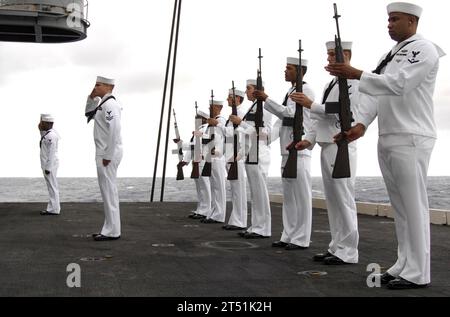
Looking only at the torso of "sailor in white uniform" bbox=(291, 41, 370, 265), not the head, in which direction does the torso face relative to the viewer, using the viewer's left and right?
facing to the left of the viewer

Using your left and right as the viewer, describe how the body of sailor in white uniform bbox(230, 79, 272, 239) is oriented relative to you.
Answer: facing to the left of the viewer

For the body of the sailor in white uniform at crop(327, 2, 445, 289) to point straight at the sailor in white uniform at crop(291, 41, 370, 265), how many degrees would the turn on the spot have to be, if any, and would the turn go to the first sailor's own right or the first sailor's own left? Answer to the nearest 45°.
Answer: approximately 45° to the first sailor's own right

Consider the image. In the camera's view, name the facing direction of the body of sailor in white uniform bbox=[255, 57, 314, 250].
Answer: to the viewer's left

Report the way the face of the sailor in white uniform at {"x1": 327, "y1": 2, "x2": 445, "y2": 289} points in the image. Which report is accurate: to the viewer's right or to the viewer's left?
to the viewer's left

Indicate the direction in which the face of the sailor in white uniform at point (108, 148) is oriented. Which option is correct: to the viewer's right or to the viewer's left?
to the viewer's left

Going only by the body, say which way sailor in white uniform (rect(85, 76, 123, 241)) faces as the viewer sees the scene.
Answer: to the viewer's left

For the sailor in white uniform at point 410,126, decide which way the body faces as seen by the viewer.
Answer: to the viewer's left

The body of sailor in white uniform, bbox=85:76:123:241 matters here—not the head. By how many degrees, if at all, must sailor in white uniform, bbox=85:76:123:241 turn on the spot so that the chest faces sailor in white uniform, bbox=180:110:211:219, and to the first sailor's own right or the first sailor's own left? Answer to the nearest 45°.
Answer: approximately 135° to the first sailor's own right
